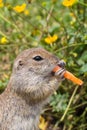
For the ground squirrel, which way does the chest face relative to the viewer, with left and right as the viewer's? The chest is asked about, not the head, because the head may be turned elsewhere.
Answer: facing to the right of the viewer
